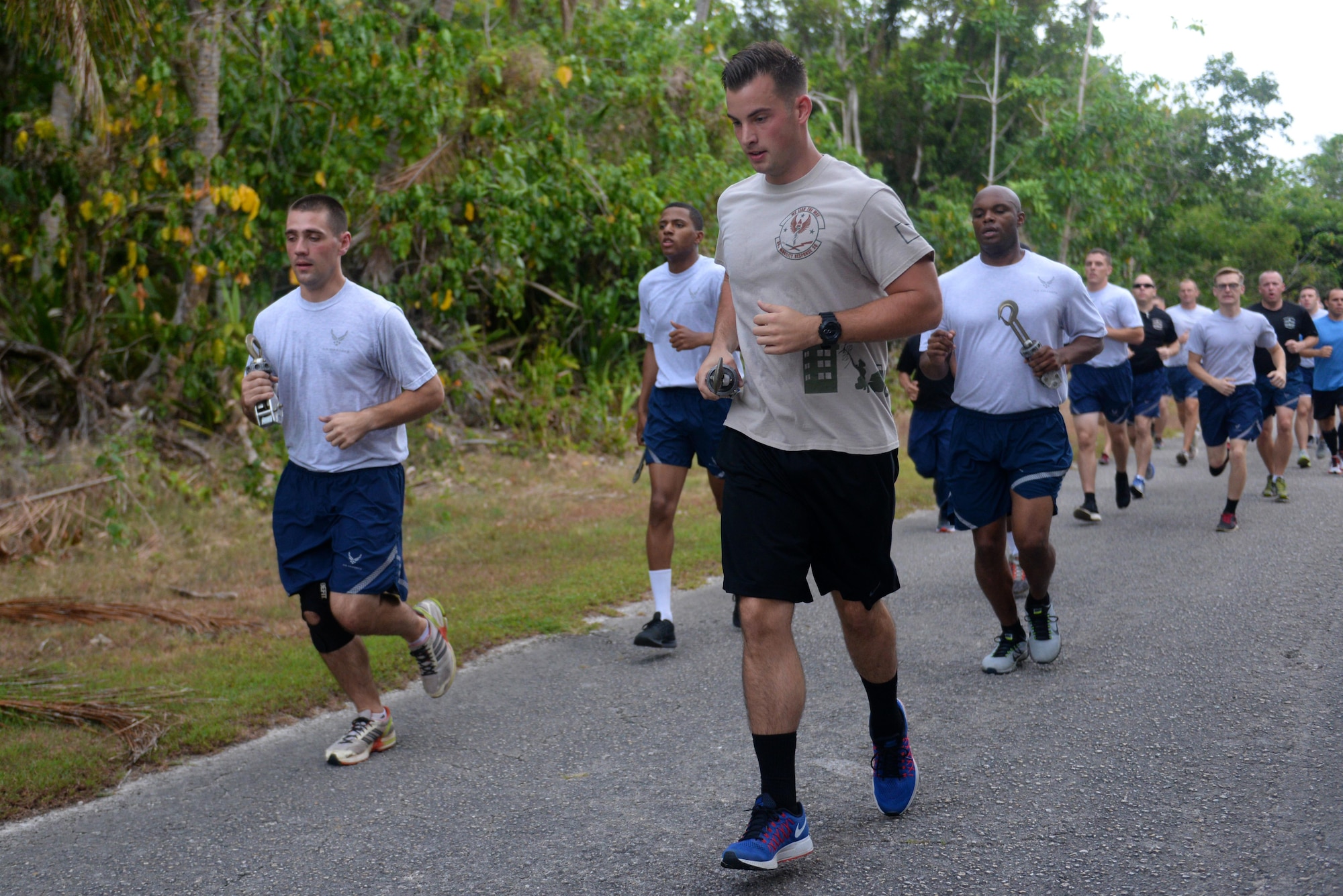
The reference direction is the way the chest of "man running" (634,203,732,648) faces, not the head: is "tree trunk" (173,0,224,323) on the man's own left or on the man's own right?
on the man's own right

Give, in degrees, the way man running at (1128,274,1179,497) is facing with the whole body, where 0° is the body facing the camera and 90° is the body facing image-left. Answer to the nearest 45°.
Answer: approximately 45°

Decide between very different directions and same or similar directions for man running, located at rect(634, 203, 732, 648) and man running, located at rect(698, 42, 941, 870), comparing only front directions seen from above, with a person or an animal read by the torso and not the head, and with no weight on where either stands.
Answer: same or similar directions

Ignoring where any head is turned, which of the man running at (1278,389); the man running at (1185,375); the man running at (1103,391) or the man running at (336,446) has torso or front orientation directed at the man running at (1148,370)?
the man running at (1185,375)

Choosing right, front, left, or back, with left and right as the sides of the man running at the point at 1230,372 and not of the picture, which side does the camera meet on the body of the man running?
front

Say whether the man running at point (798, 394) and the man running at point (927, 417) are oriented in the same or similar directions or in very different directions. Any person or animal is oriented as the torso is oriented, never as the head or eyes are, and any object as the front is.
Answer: same or similar directions

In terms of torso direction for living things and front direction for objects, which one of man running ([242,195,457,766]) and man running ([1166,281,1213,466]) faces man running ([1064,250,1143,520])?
man running ([1166,281,1213,466])

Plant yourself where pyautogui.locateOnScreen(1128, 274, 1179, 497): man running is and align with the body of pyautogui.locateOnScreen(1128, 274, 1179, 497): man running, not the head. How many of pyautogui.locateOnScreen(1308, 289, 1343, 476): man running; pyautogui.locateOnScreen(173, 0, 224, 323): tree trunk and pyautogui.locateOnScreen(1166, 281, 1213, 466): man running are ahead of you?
1

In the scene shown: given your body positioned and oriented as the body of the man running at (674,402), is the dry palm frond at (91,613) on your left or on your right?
on your right

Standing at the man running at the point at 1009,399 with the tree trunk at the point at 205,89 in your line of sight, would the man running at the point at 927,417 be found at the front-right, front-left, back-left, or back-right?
front-right

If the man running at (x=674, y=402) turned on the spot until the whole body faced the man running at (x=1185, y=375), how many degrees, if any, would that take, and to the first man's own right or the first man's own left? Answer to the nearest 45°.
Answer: approximately 180°

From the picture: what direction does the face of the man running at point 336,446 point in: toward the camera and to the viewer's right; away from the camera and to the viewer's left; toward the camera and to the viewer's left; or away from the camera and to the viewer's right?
toward the camera and to the viewer's left

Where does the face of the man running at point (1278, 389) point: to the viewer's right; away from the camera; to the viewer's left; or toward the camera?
toward the camera

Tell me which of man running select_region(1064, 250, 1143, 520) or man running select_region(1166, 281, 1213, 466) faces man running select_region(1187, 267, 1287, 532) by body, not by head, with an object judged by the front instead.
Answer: man running select_region(1166, 281, 1213, 466)

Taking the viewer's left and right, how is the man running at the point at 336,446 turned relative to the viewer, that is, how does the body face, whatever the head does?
facing the viewer and to the left of the viewer

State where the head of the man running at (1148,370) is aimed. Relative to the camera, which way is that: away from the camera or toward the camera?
toward the camera

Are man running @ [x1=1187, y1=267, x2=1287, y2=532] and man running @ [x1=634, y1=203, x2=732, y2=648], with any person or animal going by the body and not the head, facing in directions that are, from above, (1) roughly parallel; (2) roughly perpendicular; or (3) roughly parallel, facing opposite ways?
roughly parallel

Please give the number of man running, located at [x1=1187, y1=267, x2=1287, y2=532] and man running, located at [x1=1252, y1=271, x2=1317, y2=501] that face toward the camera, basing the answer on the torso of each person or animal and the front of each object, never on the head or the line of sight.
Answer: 2
